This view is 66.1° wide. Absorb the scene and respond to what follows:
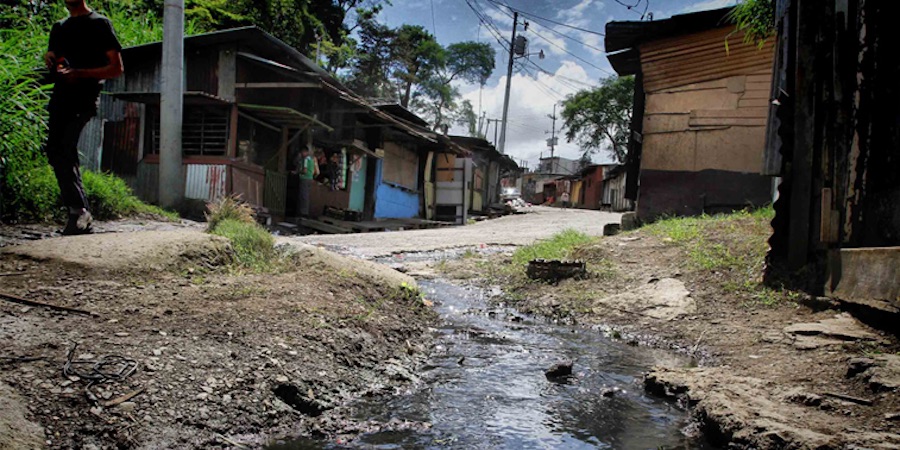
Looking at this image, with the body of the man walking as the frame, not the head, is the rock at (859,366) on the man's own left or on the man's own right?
on the man's own left

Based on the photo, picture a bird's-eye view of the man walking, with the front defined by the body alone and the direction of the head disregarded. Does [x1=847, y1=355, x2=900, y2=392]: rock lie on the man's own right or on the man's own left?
on the man's own left

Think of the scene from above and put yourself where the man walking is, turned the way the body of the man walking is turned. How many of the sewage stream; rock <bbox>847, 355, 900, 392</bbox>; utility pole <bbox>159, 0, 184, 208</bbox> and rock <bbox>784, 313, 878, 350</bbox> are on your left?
3

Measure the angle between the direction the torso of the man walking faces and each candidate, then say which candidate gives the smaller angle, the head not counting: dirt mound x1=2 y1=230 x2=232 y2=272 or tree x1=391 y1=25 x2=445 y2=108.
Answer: the dirt mound
